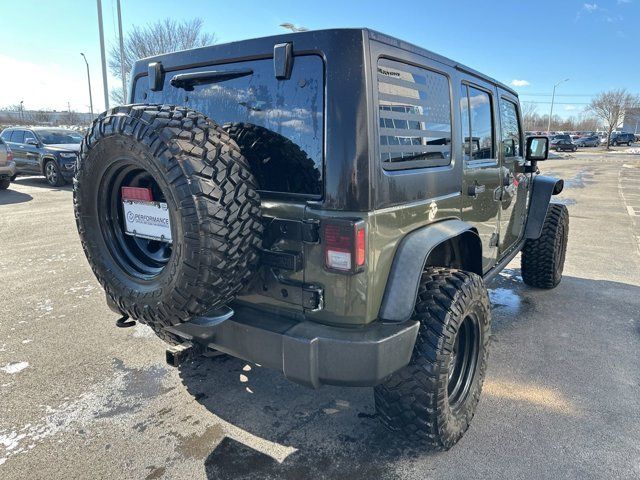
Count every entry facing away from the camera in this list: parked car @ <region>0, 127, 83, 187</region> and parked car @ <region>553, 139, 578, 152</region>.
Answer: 0

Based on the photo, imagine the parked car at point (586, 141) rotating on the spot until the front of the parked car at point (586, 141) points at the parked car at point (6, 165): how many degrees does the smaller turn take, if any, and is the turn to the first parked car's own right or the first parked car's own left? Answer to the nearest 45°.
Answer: approximately 45° to the first parked car's own left

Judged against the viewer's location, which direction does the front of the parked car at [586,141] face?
facing the viewer and to the left of the viewer

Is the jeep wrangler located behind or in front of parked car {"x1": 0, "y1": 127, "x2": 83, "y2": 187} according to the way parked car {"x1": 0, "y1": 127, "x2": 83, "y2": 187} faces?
in front

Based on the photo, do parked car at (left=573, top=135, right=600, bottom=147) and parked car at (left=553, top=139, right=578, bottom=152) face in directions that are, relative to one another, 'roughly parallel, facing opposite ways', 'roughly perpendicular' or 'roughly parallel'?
roughly parallel

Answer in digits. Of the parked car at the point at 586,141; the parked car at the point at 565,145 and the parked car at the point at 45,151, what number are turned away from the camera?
0

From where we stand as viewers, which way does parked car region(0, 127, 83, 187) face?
facing the viewer and to the right of the viewer

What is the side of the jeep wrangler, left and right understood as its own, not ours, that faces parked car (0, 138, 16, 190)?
left

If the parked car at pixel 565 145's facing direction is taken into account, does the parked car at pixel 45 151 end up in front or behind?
in front

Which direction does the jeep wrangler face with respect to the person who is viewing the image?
facing away from the viewer and to the right of the viewer

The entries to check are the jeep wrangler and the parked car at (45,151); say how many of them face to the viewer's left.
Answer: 0
